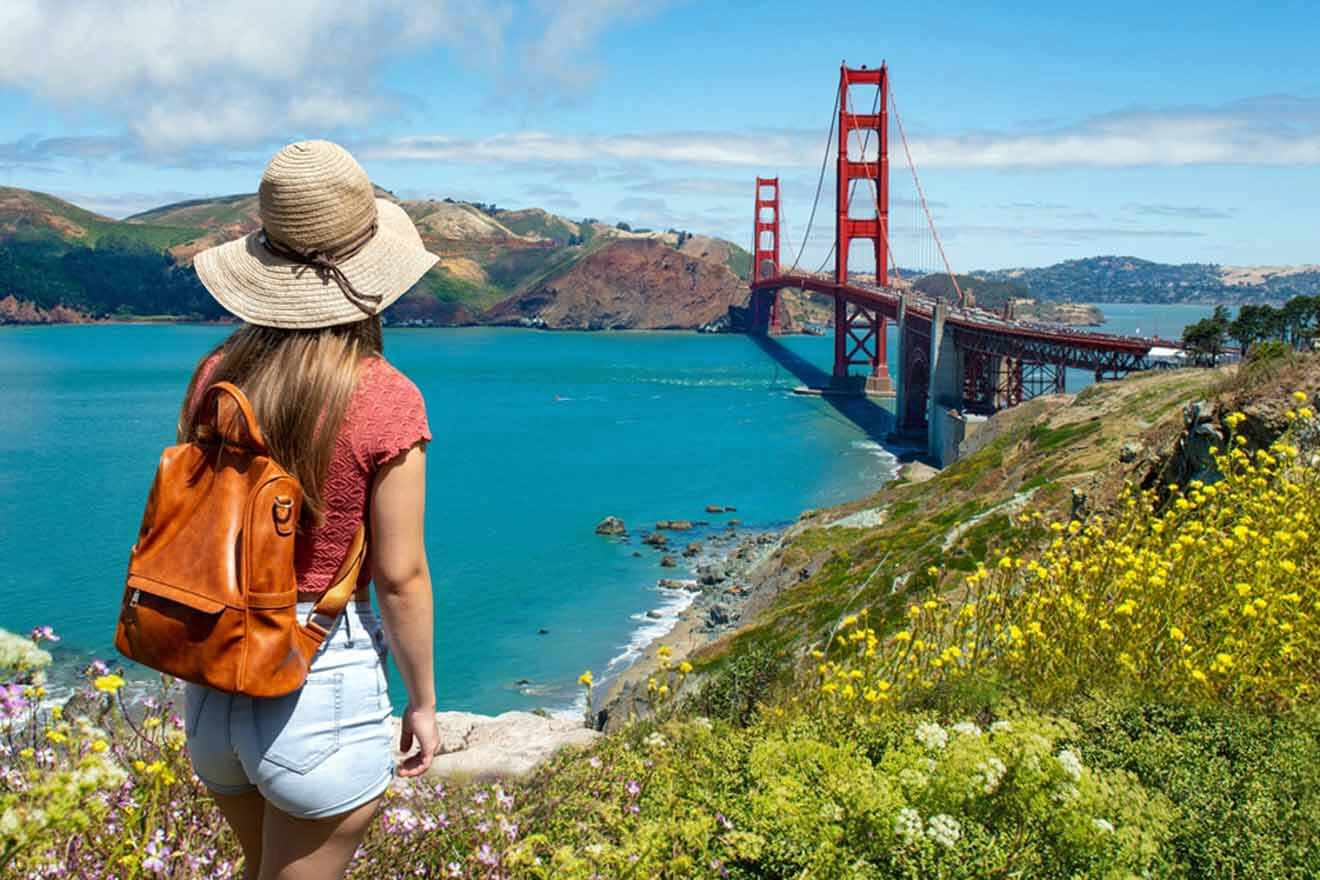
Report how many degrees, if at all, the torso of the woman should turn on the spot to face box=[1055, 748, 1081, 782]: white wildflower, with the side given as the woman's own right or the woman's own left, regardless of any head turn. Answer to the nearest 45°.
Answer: approximately 45° to the woman's own right

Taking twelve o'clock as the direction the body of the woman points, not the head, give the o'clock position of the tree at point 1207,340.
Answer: The tree is roughly at 12 o'clock from the woman.

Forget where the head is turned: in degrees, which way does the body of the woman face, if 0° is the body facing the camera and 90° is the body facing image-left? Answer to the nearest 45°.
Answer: approximately 225°

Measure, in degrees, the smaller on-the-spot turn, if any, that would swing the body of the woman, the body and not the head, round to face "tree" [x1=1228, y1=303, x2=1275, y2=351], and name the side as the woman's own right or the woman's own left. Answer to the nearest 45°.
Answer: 0° — they already face it

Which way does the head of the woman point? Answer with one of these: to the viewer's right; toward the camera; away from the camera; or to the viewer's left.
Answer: away from the camera

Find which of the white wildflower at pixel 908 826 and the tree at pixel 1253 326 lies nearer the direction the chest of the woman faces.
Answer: the tree

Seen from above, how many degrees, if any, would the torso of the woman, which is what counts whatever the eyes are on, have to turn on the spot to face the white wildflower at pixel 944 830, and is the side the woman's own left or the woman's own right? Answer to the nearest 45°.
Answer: approximately 45° to the woman's own right

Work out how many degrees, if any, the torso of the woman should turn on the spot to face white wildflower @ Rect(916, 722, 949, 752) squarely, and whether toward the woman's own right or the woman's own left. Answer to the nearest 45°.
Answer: approximately 45° to the woman's own right

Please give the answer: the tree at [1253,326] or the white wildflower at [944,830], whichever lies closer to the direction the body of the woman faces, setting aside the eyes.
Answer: the tree

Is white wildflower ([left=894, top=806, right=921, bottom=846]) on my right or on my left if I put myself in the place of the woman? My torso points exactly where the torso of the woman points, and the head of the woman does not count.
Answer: on my right
